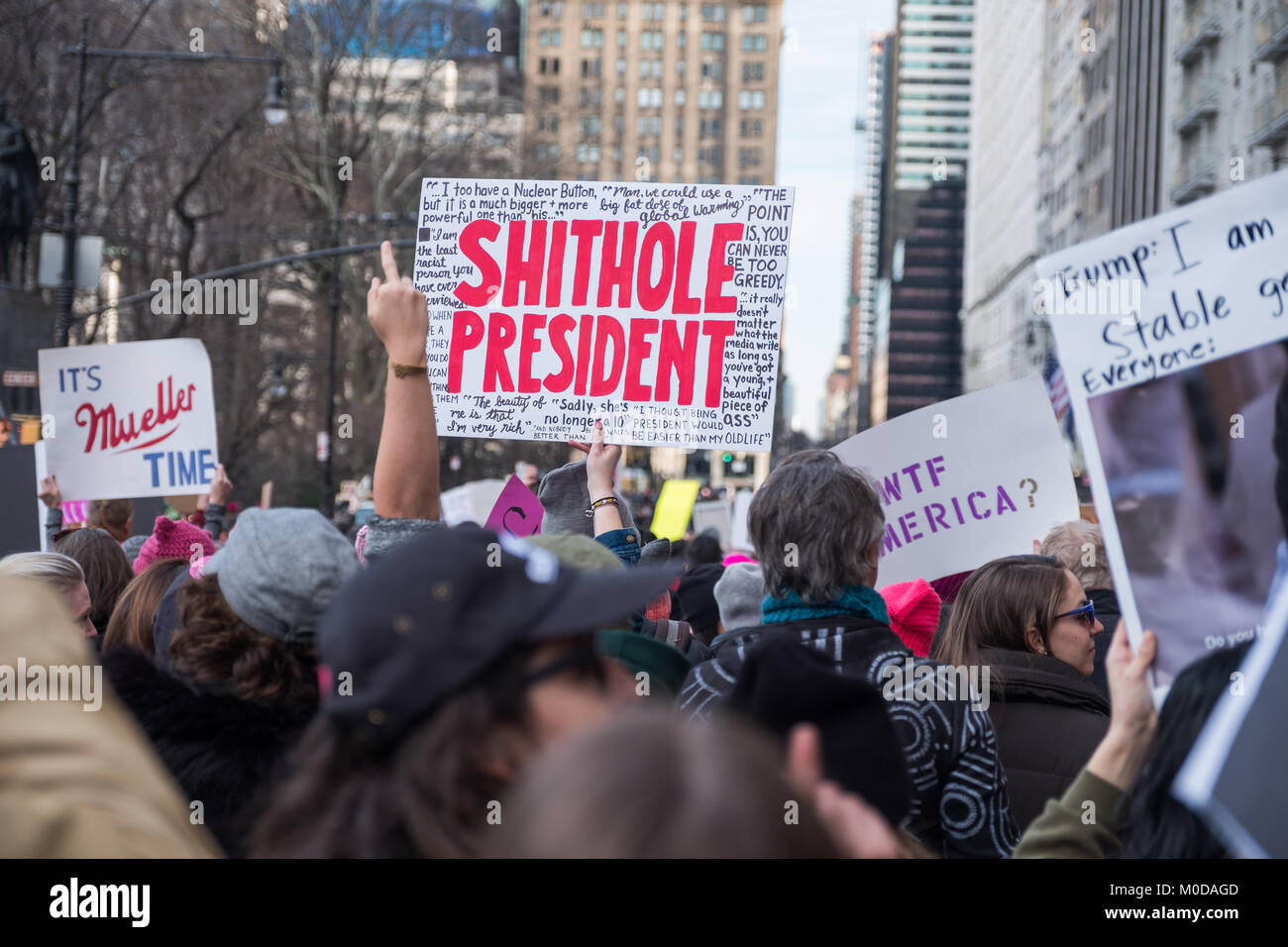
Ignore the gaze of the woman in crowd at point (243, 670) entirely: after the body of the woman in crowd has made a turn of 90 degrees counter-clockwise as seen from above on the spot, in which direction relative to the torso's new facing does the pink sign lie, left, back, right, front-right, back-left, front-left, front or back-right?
right

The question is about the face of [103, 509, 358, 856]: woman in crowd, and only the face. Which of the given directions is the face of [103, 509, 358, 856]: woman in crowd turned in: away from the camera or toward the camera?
away from the camera

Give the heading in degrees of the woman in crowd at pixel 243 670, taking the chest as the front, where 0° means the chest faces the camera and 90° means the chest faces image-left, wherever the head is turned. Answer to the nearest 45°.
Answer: approximately 180°

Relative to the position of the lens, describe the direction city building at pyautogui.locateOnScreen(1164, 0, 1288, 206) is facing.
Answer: facing the viewer and to the left of the viewer

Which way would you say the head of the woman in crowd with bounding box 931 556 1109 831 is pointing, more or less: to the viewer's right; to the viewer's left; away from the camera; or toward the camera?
to the viewer's right

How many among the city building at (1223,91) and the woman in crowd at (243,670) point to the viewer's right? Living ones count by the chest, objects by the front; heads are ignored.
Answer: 0

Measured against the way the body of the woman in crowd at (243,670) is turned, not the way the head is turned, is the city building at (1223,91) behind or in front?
in front

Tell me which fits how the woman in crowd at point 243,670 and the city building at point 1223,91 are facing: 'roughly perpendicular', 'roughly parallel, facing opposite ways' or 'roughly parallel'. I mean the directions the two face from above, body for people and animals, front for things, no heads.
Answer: roughly perpendicular

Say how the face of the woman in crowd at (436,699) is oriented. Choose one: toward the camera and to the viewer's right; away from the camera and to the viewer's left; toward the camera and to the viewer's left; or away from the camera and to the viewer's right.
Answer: away from the camera and to the viewer's right

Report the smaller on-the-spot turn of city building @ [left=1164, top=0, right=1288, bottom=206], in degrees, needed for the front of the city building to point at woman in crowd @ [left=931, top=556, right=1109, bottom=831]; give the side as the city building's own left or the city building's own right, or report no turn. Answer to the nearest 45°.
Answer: approximately 45° to the city building's own left
